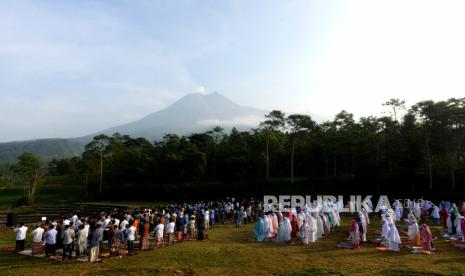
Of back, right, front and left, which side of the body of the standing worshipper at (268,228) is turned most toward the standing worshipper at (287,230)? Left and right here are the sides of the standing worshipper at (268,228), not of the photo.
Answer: back

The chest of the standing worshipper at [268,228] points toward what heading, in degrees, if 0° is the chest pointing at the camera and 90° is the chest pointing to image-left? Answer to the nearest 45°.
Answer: approximately 90°

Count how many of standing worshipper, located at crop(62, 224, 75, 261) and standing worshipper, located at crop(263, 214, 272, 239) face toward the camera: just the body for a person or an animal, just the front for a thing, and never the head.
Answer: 0

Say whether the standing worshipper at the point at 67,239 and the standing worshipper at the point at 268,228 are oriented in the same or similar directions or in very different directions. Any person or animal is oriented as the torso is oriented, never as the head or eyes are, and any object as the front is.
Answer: same or similar directions

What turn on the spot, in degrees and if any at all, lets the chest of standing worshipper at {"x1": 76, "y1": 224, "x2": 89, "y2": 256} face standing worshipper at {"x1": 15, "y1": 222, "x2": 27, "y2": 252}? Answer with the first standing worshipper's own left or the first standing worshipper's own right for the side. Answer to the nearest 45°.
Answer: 0° — they already face them

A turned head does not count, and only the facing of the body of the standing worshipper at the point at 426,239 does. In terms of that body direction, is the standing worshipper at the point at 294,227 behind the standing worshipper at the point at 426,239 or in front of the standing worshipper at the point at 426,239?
in front

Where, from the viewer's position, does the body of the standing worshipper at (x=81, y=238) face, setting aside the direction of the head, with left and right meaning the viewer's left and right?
facing away from the viewer and to the left of the viewer

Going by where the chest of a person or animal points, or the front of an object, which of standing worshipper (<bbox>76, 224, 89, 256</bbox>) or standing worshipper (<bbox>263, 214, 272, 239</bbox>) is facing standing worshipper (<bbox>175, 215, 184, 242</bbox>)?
standing worshipper (<bbox>263, 214, 272, 239</bbox>)

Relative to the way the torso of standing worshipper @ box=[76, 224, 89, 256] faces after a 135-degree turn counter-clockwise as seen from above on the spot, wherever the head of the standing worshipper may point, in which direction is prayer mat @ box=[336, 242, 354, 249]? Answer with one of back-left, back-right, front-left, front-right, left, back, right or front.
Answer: left

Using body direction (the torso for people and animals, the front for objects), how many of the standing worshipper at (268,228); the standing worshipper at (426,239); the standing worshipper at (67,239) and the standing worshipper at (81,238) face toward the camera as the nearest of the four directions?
0

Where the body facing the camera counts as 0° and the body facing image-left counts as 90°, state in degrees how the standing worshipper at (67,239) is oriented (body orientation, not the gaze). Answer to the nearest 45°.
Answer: approximately 135°

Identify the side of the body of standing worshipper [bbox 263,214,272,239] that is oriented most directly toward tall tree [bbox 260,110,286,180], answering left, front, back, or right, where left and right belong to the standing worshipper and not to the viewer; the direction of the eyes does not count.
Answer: right

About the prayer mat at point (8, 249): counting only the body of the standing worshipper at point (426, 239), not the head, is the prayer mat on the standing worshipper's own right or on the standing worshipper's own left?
on the standing worshipper's own left

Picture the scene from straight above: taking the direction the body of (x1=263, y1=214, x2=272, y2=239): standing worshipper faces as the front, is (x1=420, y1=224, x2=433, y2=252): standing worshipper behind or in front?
behind

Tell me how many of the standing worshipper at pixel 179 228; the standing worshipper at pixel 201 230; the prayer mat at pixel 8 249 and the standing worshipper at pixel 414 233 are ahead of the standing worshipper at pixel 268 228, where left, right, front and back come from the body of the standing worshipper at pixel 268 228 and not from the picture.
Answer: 3

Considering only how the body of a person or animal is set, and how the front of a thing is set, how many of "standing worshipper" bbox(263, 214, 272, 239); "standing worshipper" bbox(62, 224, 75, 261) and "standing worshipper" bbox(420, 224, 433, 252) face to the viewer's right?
0

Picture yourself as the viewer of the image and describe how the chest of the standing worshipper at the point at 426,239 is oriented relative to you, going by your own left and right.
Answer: facing away from the viewer and to the left of the viewer
